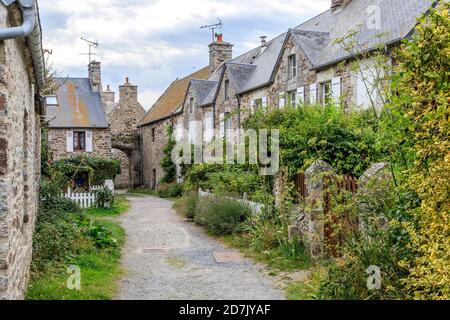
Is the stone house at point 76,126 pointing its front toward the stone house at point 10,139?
yes

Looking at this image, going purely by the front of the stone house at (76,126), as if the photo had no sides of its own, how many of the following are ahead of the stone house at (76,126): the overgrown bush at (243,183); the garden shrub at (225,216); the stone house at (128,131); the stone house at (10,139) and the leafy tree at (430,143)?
4

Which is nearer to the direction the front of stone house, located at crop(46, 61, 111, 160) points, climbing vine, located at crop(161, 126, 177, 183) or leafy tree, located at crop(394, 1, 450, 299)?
the leafy tree

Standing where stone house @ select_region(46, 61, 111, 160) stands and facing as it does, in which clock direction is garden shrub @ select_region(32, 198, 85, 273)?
The garden shrub is roughly at 12 o'clock from the stone house.

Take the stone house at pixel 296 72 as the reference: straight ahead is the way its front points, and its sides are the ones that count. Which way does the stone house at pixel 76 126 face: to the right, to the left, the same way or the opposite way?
to the left

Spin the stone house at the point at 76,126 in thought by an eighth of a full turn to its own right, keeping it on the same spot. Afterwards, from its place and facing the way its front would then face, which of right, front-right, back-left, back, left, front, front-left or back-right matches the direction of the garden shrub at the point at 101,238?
front-left

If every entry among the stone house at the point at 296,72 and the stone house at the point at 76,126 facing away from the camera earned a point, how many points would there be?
0

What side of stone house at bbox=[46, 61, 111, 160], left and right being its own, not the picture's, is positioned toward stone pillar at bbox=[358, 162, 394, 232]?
front

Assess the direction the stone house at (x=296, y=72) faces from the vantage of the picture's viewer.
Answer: facing the viewer and to the left of the viewer

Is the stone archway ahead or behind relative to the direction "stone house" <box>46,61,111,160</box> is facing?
behind

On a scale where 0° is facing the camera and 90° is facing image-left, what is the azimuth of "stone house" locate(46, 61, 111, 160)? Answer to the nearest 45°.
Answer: approximately 0°

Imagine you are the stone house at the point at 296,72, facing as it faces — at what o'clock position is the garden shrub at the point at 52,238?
The garden shrub is roughly at 11 o'clock from the stone house.

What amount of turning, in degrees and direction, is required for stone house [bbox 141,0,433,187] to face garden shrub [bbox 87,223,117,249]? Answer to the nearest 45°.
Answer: approximately 45° to its left
